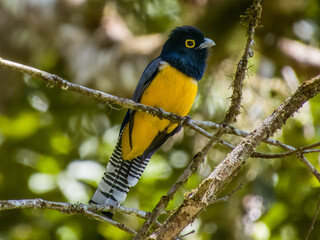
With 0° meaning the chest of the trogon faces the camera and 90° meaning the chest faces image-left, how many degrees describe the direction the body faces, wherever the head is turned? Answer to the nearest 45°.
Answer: approximately 315°
